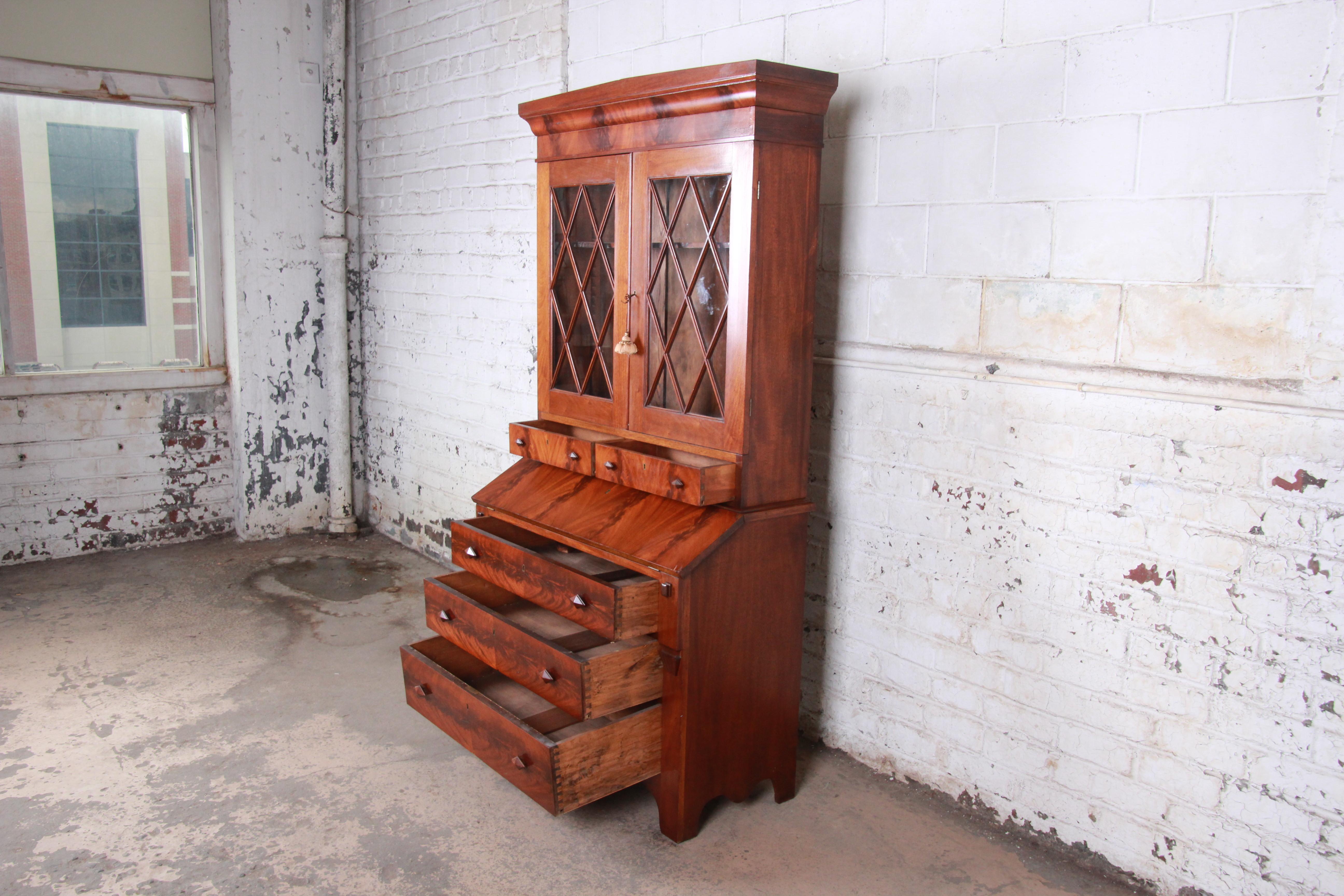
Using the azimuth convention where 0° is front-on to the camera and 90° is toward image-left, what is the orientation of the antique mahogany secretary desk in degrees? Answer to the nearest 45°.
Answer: approximately 45°

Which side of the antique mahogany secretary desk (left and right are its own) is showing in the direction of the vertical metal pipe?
right
